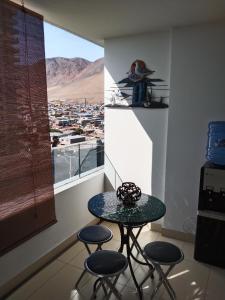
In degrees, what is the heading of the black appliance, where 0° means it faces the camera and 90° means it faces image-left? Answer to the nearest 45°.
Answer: approximately 45°

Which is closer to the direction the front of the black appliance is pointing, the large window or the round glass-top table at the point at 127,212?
the round glass-top table

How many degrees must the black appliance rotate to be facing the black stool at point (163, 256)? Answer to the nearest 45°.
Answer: approximately 45° to its right

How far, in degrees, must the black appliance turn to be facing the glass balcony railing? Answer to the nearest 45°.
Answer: approximately 45° to its right

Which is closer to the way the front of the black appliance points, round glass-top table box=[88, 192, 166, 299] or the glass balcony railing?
the round glass-top table

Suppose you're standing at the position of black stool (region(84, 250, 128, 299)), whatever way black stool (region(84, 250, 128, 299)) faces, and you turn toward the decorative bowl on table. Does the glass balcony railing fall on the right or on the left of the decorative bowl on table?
left

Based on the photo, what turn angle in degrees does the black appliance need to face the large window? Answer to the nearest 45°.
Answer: approximately 45° to its right
